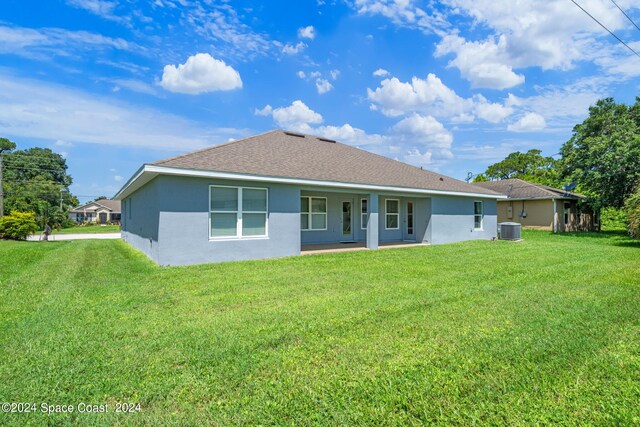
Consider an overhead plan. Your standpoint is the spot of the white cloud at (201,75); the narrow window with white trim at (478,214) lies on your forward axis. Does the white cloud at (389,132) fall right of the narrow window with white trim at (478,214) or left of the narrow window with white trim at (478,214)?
left

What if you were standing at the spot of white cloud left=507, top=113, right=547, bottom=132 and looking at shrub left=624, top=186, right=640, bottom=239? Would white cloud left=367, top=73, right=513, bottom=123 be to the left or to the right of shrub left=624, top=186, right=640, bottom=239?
right

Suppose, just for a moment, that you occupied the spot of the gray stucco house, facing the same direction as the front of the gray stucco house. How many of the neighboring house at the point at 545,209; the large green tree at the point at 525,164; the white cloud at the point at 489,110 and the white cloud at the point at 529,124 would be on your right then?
4

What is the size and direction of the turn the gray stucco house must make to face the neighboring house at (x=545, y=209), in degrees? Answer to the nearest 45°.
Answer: approximately 90° to its right

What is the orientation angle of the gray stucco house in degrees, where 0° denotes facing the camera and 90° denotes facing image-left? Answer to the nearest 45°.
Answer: approximately 135°

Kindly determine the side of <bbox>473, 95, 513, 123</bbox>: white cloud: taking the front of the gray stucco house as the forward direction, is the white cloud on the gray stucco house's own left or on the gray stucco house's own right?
on the gray stucco house's own right

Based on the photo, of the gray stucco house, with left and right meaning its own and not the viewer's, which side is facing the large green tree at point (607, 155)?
right

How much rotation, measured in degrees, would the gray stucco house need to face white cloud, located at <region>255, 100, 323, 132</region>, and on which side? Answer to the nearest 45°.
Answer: approximately 45° to its right

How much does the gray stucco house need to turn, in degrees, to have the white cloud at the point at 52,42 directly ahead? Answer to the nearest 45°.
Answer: approximately 45° to its left
